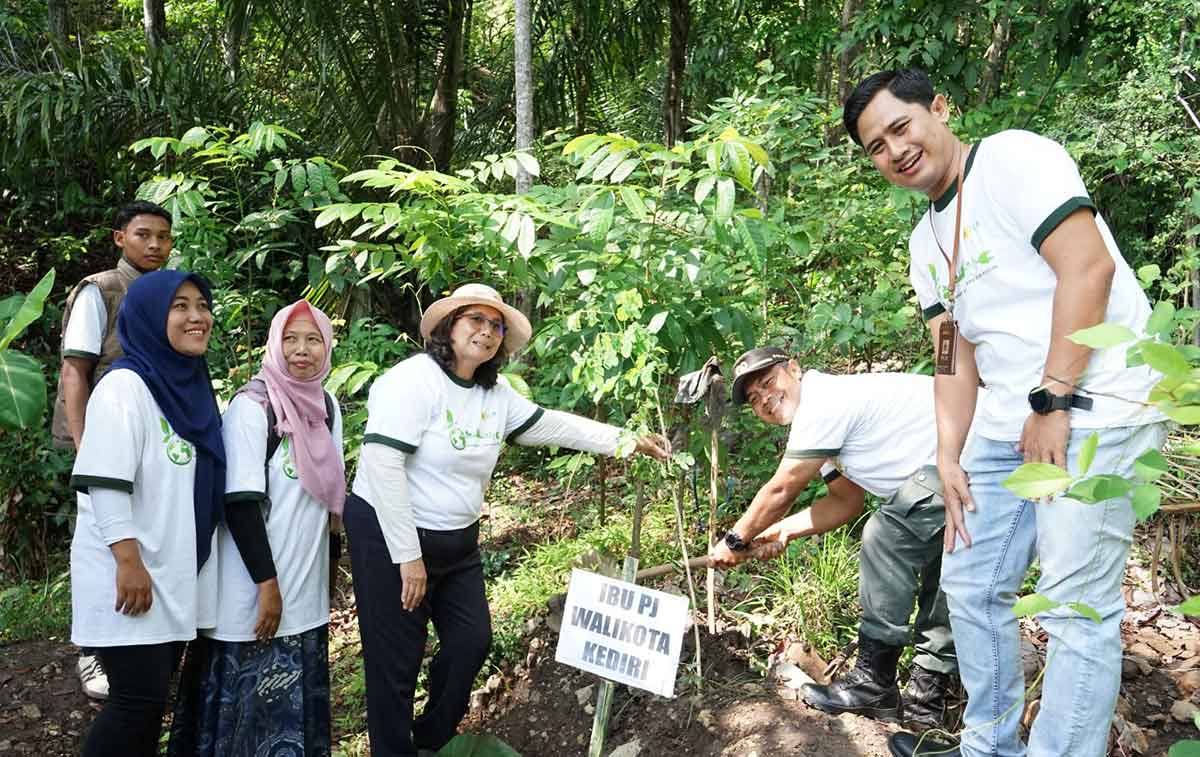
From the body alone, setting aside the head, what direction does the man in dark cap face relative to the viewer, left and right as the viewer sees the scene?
facing to the left of the viewer

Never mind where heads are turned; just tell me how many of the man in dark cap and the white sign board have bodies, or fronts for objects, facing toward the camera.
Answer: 1

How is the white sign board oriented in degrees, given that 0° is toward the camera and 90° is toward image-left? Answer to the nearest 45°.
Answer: approximately 0°

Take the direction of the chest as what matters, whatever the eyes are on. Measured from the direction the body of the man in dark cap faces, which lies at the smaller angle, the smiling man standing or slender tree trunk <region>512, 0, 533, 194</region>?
the slender tree trunk

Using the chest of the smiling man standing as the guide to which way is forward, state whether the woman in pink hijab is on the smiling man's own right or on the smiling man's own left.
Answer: on the smiling man's own right

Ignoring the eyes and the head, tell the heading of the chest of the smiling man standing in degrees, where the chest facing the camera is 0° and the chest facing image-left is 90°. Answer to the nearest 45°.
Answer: approximately 45°
